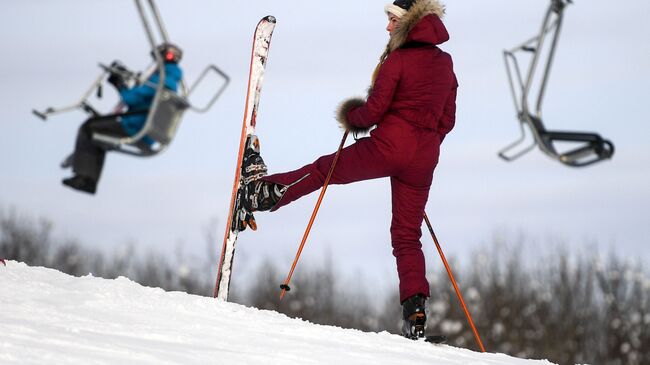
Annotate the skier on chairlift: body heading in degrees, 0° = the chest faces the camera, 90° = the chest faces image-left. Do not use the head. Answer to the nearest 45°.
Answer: approximately 90°

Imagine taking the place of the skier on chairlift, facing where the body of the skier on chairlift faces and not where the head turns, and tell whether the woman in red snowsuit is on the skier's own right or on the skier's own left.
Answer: on the skier's own left

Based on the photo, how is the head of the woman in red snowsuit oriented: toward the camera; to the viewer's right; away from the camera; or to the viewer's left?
to the viewer's left
